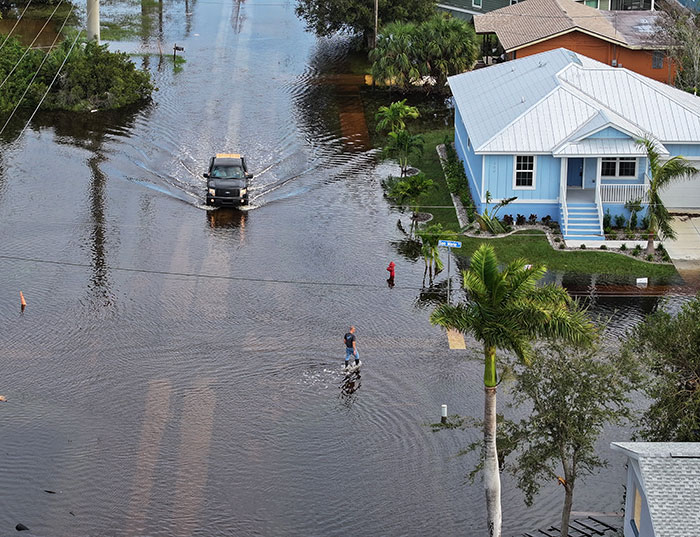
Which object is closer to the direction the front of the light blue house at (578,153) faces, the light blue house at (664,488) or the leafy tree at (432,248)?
the light blue house

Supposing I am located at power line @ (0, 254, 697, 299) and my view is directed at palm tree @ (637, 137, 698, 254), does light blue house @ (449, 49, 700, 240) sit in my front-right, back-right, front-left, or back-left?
front-left

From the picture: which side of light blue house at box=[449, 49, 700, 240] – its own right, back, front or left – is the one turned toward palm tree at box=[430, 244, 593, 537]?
front

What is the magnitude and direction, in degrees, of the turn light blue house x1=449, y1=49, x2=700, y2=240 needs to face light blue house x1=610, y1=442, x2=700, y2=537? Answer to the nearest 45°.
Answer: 0° — it already faces it

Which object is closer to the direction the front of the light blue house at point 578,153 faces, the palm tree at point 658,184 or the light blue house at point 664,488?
the light blue house

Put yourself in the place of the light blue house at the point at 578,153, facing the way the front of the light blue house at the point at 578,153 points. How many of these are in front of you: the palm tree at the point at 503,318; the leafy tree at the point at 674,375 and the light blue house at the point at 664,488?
3

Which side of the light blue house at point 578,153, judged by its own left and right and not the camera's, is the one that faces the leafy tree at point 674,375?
front

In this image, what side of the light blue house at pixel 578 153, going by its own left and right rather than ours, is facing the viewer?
front
